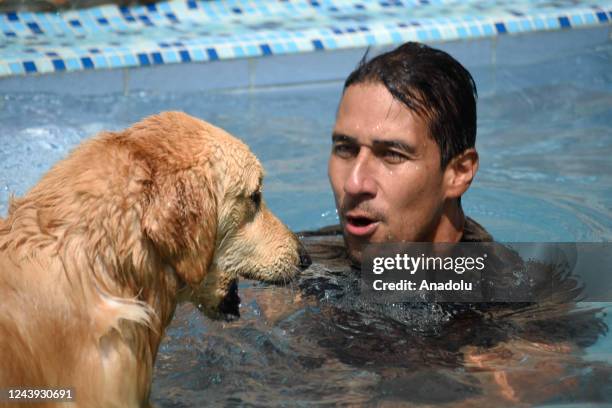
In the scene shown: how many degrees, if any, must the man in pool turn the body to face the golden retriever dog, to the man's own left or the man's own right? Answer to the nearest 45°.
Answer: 0° — they already face it

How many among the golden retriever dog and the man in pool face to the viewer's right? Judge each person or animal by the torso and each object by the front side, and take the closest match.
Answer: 1

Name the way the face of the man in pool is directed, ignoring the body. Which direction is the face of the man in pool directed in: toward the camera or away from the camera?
toward the camera

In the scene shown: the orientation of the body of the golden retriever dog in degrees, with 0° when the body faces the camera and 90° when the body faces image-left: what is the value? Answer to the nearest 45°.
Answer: approximately 270°

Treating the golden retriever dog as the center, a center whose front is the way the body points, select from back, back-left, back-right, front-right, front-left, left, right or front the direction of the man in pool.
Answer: front-left

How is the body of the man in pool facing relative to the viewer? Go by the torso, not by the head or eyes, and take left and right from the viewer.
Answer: facing the viewer and to the left of the viewer
